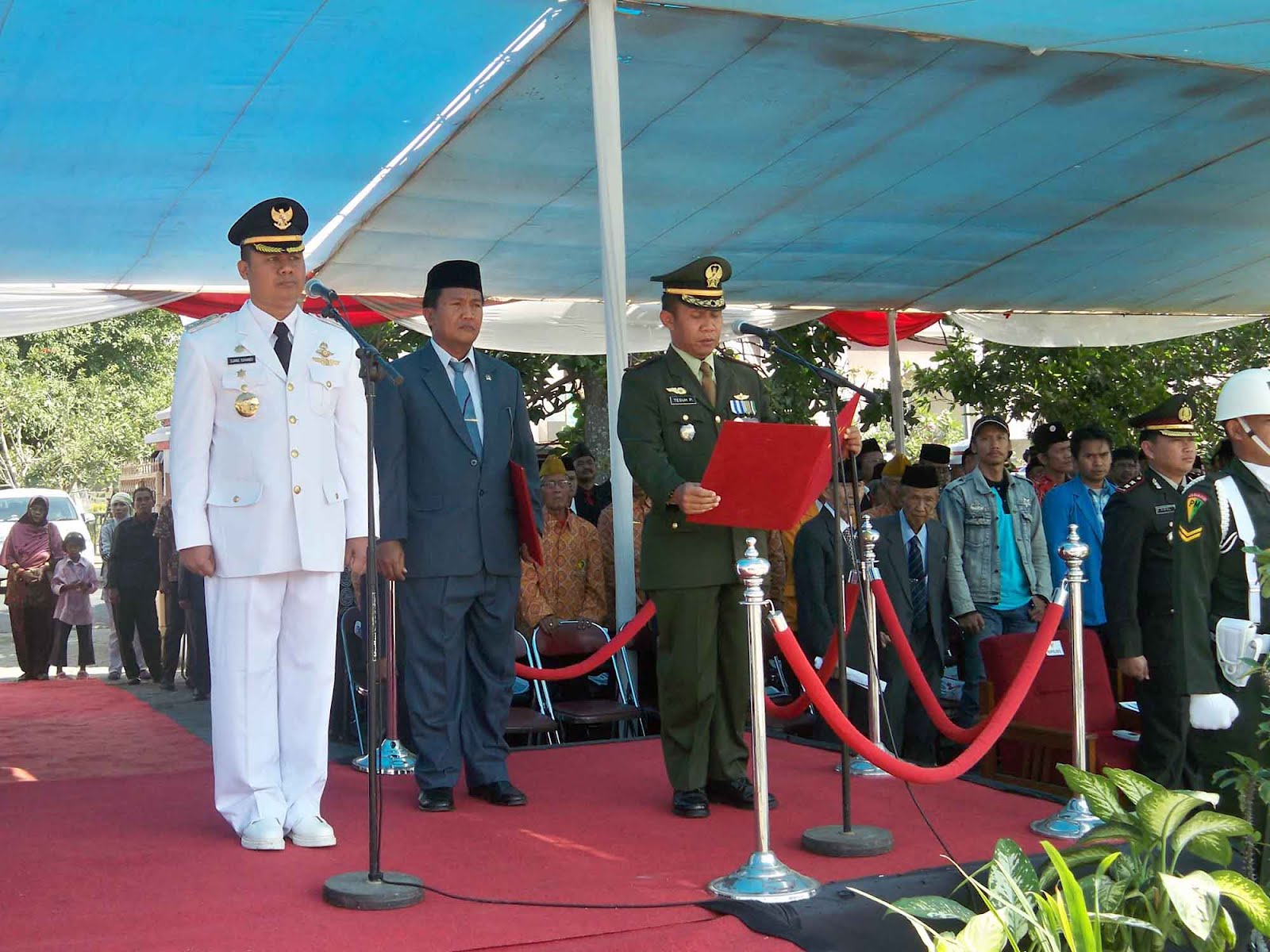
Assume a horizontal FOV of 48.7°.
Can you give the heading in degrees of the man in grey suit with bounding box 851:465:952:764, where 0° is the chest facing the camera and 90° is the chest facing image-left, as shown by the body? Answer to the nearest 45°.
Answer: approximately 0°

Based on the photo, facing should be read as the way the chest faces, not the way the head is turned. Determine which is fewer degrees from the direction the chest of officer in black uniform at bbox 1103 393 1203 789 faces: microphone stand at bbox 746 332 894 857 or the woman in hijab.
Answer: the microphone stand

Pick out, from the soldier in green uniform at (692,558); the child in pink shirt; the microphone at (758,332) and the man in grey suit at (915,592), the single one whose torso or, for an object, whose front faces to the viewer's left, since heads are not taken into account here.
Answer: the microphone

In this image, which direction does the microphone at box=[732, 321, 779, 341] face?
to the viewer's left

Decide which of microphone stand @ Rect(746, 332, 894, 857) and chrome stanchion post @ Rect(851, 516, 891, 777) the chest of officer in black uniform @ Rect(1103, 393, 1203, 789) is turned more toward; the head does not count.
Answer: the microphone stand

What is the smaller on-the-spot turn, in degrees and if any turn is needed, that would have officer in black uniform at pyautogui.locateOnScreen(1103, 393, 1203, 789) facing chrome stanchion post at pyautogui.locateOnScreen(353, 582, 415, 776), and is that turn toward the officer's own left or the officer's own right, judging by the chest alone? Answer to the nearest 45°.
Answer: approximately 135° to the officer's own right

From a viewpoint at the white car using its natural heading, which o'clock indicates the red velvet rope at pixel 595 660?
The red velvet rope is roughly at 12 o'clock from the white car.
